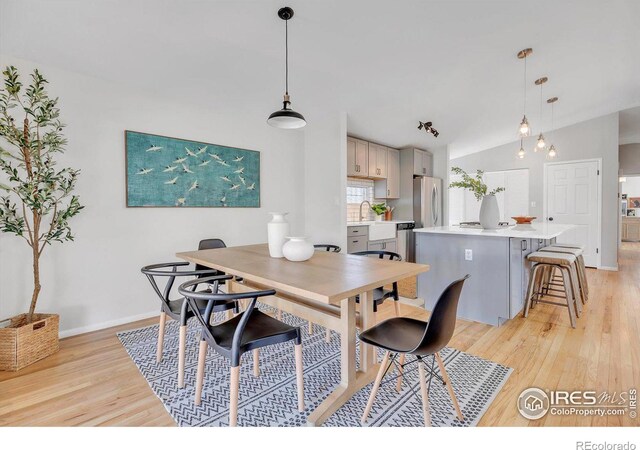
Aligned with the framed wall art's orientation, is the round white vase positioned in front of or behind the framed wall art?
in front

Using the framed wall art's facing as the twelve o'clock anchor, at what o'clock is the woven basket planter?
The woven basket planter is roughly at 3 o'clock from the framed wall art.

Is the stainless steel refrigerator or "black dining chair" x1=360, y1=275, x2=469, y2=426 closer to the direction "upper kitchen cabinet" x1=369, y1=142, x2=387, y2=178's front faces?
the black dining chair

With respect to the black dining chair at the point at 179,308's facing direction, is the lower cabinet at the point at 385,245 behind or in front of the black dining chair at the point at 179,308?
in front

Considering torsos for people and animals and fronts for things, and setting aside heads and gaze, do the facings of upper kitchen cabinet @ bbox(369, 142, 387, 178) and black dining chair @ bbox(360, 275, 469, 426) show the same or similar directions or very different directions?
very different directions

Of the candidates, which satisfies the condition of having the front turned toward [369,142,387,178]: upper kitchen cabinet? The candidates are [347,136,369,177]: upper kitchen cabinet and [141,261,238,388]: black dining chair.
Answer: the black dining chair

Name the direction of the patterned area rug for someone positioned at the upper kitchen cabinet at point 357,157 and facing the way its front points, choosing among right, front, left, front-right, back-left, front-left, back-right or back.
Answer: front-right

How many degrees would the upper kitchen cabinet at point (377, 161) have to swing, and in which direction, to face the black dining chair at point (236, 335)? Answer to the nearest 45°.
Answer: approximately 45° to its right

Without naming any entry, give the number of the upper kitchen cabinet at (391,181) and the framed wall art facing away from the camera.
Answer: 0

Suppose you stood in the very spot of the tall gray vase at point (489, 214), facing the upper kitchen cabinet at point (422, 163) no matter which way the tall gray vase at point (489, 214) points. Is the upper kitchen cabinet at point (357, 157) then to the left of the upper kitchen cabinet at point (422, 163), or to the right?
left

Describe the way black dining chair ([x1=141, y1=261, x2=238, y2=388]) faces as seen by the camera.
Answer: facing away from the viewer and to the right of the viewer

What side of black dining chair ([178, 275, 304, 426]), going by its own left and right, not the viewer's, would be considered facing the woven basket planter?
left

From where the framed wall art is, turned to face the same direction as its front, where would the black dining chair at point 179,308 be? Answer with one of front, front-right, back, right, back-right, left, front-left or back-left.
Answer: front-right

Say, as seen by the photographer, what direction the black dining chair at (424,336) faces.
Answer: facing away from the viewer and to the left of the viewer
